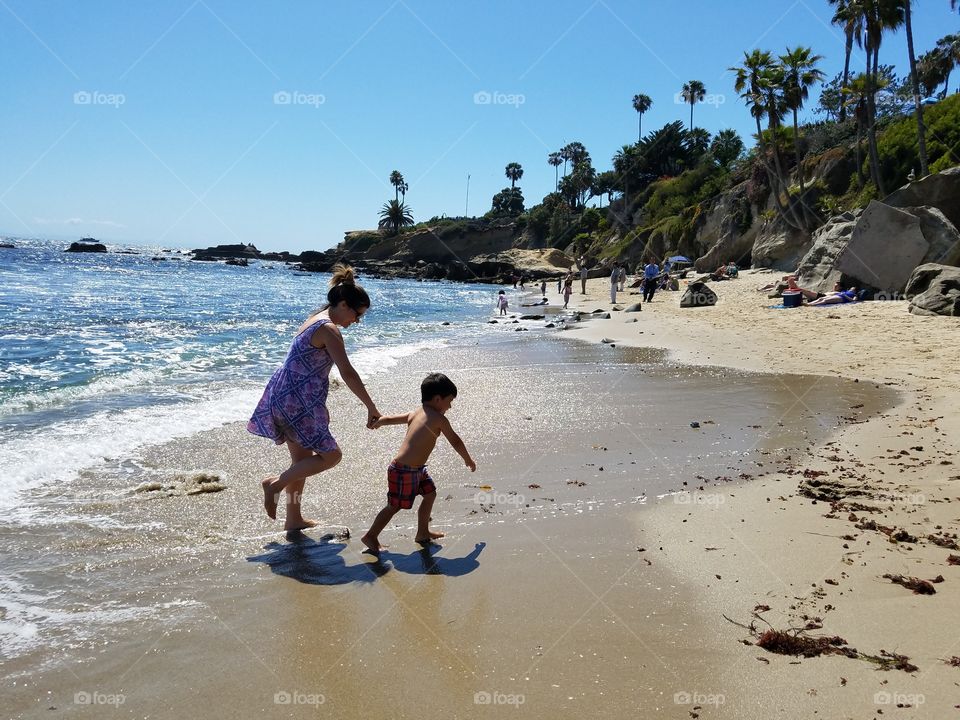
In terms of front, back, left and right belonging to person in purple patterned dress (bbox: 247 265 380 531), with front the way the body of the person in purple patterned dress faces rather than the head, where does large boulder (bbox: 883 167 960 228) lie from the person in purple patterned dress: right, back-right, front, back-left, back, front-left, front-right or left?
front-left

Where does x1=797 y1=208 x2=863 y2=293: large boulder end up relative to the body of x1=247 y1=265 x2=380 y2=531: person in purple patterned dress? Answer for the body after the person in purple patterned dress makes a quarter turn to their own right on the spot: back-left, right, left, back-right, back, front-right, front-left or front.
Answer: back-left

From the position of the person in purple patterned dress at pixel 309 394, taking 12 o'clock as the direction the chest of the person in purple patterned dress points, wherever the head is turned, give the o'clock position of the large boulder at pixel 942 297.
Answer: The large boulder is roughly at 11 o'clock from the person in purple patterned dress.

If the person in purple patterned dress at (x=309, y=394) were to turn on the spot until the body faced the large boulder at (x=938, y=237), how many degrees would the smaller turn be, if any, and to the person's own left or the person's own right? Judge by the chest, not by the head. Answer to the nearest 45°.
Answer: approximately 45° to the person's own left

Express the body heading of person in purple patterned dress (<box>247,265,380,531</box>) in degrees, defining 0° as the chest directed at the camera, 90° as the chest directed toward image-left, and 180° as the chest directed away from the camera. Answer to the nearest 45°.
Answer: approximately 270°

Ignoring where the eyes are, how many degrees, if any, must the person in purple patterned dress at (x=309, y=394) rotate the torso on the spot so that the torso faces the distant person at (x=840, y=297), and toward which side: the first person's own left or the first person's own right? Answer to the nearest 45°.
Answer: approximately 45° to the first person's own left

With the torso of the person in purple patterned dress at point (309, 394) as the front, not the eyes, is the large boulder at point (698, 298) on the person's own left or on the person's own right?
on the person's own left

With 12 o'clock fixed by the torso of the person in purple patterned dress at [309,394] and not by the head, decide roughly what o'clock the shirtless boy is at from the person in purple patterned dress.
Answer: The shirtless boy is roughly at 1 o'clock from the person in purple patterned dress.
